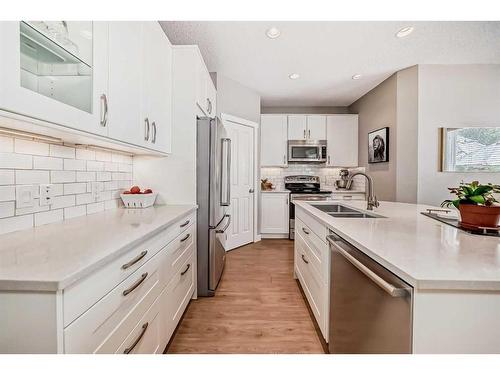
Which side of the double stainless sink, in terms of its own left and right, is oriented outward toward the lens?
left

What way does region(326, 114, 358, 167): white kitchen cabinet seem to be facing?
toward the camera

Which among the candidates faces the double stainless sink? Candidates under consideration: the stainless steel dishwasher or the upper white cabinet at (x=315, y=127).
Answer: the upper white cabinet

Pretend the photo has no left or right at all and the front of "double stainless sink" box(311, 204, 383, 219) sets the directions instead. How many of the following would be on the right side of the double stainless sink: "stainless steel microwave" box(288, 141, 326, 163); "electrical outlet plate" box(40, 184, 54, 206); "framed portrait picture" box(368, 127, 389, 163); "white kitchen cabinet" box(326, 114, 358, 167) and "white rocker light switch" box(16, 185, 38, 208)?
3

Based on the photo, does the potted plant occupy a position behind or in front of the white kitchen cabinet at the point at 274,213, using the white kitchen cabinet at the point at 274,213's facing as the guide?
in front

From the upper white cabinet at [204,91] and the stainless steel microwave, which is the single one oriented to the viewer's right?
the upper white cabinet

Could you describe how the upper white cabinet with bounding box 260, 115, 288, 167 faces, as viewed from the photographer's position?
facing the viewer

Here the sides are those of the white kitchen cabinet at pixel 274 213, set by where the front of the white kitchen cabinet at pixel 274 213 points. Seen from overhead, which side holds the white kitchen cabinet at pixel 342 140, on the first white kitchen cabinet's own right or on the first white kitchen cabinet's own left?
on the first white kitchen cabinet's own left

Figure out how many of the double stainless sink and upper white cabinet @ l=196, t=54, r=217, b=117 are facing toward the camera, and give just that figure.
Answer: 0

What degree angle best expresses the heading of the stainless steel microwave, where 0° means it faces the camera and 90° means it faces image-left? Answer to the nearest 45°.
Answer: approximately 0°

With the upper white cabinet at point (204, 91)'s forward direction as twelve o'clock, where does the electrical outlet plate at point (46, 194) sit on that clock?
The electrical outlet plate is roughly at 4 o'clock from the upper white cabinet.

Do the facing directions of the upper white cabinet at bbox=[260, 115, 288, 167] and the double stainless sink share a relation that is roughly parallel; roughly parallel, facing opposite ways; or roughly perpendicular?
roughly perpendicular

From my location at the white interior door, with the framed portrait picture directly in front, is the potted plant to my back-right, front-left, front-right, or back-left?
front-right

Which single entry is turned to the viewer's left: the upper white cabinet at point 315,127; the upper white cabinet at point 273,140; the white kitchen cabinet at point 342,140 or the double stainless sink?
the double stainless sink

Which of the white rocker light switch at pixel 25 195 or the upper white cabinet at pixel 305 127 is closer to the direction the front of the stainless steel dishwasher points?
the white rocker light switch

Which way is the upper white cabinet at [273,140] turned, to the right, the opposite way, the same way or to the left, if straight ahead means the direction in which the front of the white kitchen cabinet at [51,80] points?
to the right
